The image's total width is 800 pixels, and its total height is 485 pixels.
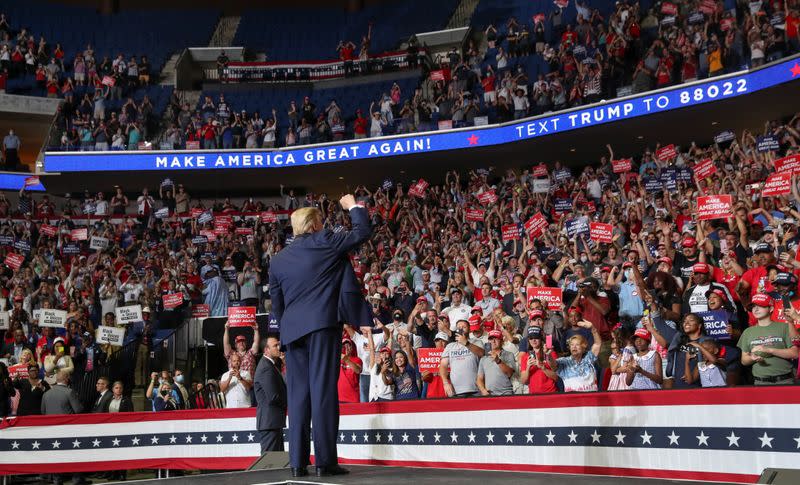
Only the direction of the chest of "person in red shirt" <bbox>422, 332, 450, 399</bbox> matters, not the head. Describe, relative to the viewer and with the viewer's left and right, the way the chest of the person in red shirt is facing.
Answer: facing the viewer

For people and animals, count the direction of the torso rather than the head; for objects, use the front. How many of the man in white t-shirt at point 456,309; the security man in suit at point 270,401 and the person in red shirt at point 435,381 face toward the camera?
2

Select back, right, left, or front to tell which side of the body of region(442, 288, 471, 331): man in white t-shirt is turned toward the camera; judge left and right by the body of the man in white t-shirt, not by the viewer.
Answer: front

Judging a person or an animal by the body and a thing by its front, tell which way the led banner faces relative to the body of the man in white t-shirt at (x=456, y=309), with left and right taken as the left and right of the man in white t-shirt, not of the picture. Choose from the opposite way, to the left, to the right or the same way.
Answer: the same way

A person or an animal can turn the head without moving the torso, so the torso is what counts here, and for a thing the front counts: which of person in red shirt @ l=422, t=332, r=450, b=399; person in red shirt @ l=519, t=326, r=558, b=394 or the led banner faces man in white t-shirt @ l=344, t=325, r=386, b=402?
the led banner

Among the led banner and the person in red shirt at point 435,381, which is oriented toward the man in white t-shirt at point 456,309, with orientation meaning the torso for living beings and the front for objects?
the led banner

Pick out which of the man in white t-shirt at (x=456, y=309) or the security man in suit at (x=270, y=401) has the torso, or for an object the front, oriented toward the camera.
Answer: the man in white t-shirt

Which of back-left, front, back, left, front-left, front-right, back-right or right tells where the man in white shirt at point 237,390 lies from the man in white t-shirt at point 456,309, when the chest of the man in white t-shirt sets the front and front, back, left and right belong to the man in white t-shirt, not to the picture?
front-right

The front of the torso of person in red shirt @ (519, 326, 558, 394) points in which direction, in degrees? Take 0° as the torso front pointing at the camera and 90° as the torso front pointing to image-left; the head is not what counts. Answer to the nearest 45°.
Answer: approximately 45°

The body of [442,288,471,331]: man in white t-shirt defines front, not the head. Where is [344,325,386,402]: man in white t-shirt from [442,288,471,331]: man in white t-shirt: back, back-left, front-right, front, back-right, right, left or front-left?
front-right

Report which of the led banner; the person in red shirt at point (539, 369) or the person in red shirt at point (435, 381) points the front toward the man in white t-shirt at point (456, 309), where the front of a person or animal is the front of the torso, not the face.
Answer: the led banner

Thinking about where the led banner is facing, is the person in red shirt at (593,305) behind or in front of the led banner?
in front

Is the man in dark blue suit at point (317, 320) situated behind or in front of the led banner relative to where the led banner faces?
in front

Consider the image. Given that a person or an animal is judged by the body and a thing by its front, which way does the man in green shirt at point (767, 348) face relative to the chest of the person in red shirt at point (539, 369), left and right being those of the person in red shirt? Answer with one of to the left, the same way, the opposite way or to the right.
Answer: the same way

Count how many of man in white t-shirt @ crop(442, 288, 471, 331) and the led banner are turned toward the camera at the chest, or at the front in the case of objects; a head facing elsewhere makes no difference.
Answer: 2

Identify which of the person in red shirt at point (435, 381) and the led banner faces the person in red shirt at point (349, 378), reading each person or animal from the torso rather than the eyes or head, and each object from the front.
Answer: the led banner
